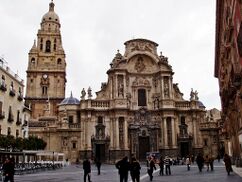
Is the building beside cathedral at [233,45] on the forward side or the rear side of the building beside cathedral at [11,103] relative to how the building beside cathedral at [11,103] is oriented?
on the forward side

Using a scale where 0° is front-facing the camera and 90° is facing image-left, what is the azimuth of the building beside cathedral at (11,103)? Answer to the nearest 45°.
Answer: approximately 315°
